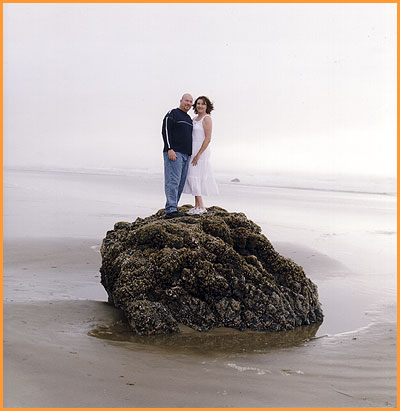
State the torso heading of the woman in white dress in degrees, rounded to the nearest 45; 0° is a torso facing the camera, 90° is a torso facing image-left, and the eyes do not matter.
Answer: approximately 45°

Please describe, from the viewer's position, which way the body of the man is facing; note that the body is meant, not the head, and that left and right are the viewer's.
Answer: facing the viewer and to the right of the viewer

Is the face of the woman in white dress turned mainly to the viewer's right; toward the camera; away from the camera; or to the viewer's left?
toward the camera

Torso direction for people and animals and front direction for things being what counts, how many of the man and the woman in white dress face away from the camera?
0
